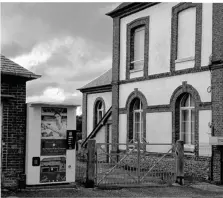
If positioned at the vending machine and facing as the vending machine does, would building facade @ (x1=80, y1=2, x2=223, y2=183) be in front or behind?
behind

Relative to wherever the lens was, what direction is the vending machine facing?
facing the viewer

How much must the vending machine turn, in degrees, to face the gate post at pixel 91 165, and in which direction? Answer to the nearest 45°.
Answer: approximately 135° to its left

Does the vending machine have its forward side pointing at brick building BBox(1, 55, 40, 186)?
no

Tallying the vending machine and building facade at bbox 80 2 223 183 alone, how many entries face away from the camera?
0

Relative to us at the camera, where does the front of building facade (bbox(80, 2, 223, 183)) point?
facing the viewer and to the left of the viewer
